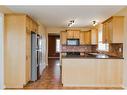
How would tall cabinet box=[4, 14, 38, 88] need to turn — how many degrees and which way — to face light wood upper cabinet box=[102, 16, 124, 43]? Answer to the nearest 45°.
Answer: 0° — it already faces it

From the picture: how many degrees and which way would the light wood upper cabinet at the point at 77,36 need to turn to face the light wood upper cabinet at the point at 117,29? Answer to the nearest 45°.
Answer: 0° — it already faces it

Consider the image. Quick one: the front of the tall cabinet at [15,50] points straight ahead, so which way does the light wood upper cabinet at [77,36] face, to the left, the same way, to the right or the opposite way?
to the right

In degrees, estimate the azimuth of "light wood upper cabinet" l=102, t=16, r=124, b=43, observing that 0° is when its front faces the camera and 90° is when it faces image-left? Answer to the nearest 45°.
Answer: approximately 90°

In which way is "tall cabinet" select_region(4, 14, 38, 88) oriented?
to the viewer's right

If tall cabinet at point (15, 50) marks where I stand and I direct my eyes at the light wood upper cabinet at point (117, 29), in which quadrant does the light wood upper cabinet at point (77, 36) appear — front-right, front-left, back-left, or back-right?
front-left

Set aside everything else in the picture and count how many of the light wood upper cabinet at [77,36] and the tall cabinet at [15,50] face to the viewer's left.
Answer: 0

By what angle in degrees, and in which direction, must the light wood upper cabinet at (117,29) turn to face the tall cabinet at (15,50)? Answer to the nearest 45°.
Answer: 0° — it already faces it

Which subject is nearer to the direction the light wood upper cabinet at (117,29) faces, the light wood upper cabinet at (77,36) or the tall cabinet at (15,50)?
the tall cabinet

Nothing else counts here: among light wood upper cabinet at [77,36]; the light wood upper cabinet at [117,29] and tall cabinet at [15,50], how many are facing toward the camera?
1

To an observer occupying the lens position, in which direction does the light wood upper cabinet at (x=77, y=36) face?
facing the viewer
